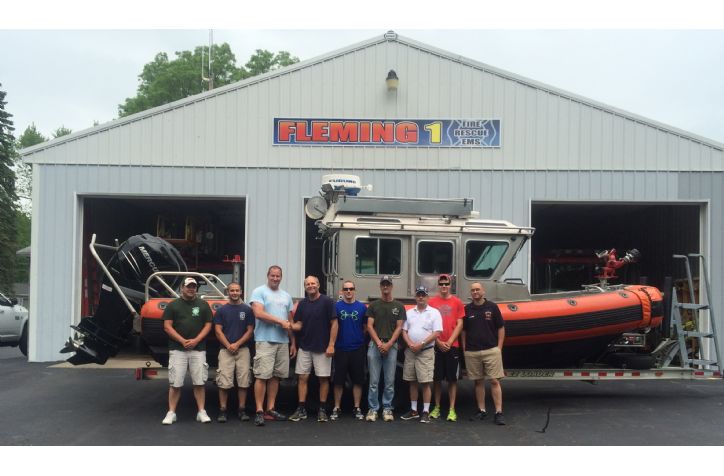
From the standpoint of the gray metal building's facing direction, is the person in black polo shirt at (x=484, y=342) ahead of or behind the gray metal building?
ahead

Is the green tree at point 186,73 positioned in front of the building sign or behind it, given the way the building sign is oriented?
behind

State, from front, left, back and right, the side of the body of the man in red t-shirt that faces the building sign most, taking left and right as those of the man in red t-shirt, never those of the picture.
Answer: back

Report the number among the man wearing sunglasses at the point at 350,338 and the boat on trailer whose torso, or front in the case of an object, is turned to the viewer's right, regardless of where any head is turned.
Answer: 1

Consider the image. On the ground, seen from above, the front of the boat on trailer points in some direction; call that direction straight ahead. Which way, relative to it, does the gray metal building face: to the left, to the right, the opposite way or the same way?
to the right

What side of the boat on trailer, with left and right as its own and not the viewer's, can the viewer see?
right

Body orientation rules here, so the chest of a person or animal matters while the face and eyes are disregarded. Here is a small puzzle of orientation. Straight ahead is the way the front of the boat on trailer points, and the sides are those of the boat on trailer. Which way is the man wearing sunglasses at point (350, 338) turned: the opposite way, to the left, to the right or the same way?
to the right

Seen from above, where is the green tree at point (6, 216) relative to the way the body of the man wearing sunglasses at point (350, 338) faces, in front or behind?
behind

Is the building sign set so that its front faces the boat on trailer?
yes

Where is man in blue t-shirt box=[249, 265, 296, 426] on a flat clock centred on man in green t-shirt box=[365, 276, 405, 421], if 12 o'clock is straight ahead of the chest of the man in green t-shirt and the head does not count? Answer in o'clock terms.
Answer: The man in blue t-shirt is roughly at 3 o'clock from the man in green t-shirt.

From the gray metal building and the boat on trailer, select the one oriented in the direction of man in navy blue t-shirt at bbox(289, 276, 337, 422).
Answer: the gray metal building

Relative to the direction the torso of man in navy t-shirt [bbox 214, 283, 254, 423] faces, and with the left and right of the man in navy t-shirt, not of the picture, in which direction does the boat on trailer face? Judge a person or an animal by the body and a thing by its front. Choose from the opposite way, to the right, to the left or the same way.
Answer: to the left

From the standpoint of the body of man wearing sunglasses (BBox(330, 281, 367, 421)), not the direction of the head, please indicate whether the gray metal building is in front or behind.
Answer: behind

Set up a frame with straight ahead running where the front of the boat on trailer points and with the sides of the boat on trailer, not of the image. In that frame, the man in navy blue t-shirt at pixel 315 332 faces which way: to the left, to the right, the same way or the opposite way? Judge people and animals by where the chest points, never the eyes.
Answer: to the right

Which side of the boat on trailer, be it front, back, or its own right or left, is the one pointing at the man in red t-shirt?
right
